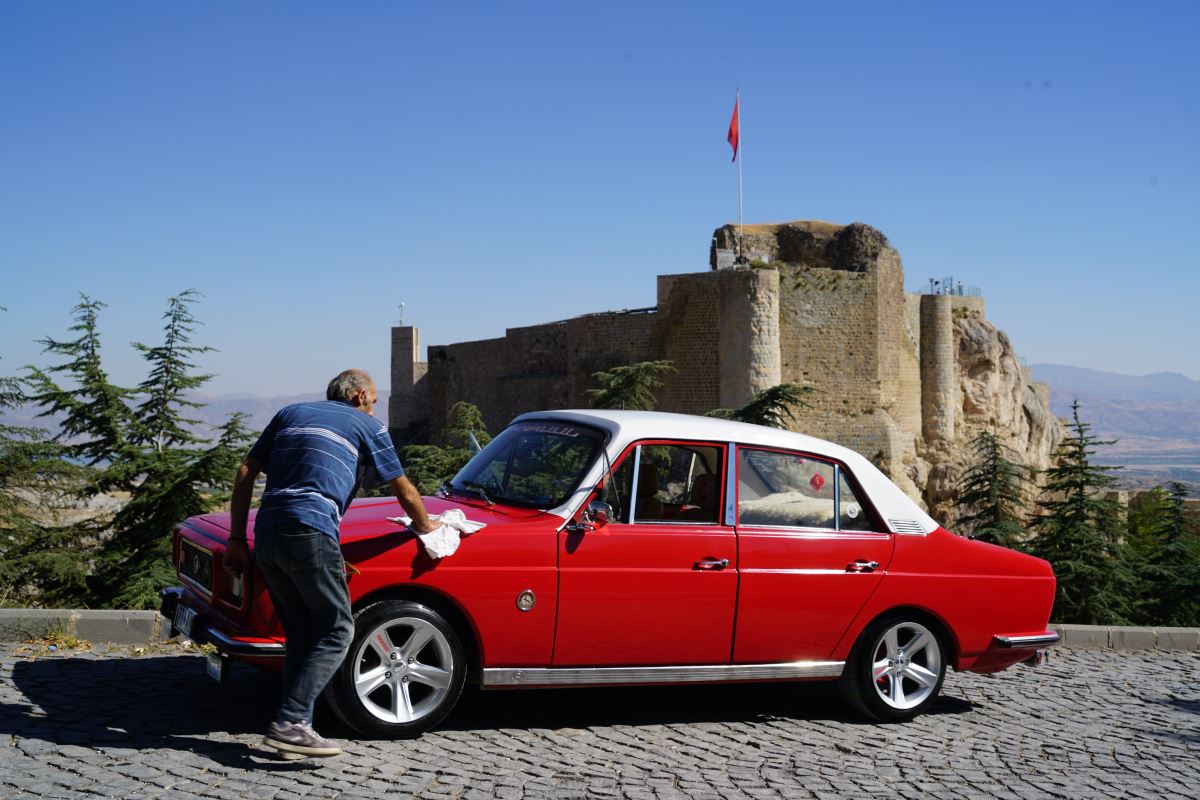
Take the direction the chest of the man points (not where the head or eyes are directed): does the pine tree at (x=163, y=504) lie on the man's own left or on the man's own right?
on the man's own left

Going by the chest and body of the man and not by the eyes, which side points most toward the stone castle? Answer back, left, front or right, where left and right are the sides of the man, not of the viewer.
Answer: front

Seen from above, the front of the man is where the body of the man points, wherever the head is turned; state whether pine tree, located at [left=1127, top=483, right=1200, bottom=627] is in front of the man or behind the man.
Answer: in front

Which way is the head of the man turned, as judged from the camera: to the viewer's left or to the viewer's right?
to the viewer's right

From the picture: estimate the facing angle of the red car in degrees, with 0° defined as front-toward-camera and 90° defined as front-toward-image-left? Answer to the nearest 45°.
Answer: approximately 45°

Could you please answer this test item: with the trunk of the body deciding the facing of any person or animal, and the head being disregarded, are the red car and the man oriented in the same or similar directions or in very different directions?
very different directions

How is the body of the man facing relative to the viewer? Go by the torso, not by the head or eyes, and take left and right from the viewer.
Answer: facing away from the viewer and to the right of the viewer
